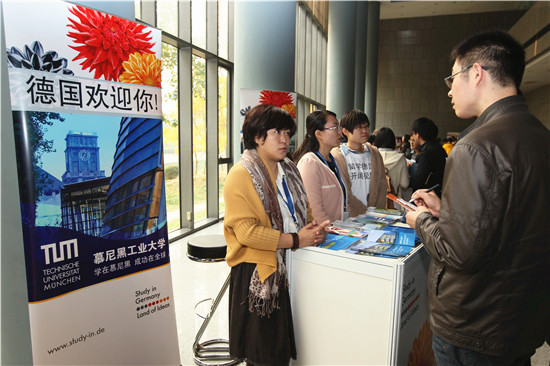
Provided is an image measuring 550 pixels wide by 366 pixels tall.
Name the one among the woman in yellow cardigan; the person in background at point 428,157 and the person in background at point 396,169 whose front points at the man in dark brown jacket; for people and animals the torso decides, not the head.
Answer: the woman in yellow cardigan

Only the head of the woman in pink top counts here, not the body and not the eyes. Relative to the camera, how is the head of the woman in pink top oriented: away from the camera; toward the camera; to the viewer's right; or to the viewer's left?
to the viewer's right

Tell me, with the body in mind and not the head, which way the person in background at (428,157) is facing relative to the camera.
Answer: to the viewer's left

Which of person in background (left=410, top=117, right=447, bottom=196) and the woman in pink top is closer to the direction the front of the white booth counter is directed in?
the person in background

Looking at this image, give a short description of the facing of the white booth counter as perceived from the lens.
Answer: facing to the right of the viewer

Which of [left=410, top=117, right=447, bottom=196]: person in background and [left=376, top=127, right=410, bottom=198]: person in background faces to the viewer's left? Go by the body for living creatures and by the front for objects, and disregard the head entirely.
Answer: [left=410, top=117, right=447, bottom=196]: person in background

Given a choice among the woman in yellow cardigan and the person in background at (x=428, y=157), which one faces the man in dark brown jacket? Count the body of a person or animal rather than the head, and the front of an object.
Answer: the woman in yellow cardigan

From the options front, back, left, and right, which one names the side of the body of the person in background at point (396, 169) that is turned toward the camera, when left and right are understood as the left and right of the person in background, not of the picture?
back
